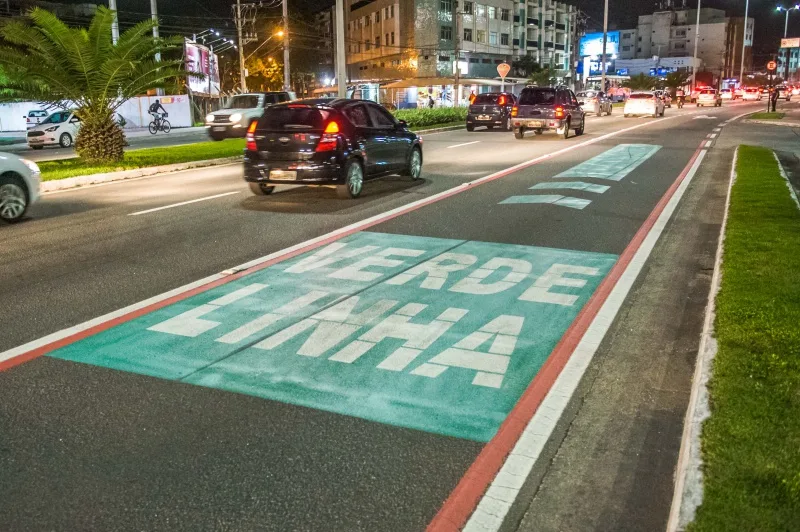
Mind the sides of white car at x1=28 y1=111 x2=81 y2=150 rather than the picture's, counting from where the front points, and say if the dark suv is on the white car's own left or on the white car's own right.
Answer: on the white car's own left

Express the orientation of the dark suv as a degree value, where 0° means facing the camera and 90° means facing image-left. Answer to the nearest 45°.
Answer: approximately 225°

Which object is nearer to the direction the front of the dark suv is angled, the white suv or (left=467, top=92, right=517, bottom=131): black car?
the black car

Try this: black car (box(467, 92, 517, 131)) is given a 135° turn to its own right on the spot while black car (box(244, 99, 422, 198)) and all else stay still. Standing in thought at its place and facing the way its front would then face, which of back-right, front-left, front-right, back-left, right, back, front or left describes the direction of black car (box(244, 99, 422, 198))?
front

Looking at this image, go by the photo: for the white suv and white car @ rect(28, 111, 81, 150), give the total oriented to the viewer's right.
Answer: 0

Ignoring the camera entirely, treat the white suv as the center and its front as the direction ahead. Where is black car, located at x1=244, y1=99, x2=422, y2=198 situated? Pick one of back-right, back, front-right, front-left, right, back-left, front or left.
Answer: front-left

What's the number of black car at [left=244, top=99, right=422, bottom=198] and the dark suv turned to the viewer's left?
0

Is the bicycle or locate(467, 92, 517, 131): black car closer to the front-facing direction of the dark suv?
the black car

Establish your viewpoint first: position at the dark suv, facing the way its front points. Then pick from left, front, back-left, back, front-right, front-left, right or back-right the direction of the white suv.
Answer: back-left

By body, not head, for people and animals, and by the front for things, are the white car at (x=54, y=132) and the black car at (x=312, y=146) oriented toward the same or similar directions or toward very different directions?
very different directions

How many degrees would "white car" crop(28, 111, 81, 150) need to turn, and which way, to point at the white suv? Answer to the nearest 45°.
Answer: approximately 90° to its left

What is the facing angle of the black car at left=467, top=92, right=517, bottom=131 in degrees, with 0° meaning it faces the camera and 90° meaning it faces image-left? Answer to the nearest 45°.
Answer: approximately 225°
